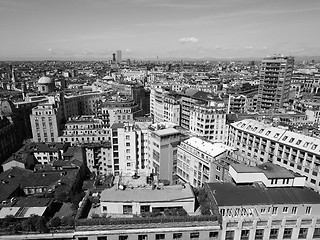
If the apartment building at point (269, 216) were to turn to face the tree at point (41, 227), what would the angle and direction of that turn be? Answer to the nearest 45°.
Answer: approximately 45° to its right

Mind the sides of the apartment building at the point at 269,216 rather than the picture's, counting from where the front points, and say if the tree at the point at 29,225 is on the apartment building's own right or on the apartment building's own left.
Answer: on the apartment building's own right

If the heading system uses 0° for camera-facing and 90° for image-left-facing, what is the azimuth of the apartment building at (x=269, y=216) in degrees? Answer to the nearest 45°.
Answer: approximately 0°

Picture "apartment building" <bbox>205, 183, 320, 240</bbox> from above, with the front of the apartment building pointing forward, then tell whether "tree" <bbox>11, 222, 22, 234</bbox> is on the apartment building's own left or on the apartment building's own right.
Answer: on the apartment building's own right

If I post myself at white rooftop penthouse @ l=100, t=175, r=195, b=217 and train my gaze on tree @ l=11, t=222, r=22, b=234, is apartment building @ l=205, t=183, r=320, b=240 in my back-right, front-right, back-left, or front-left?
back-left

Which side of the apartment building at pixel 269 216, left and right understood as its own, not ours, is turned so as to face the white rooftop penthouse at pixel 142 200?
right
